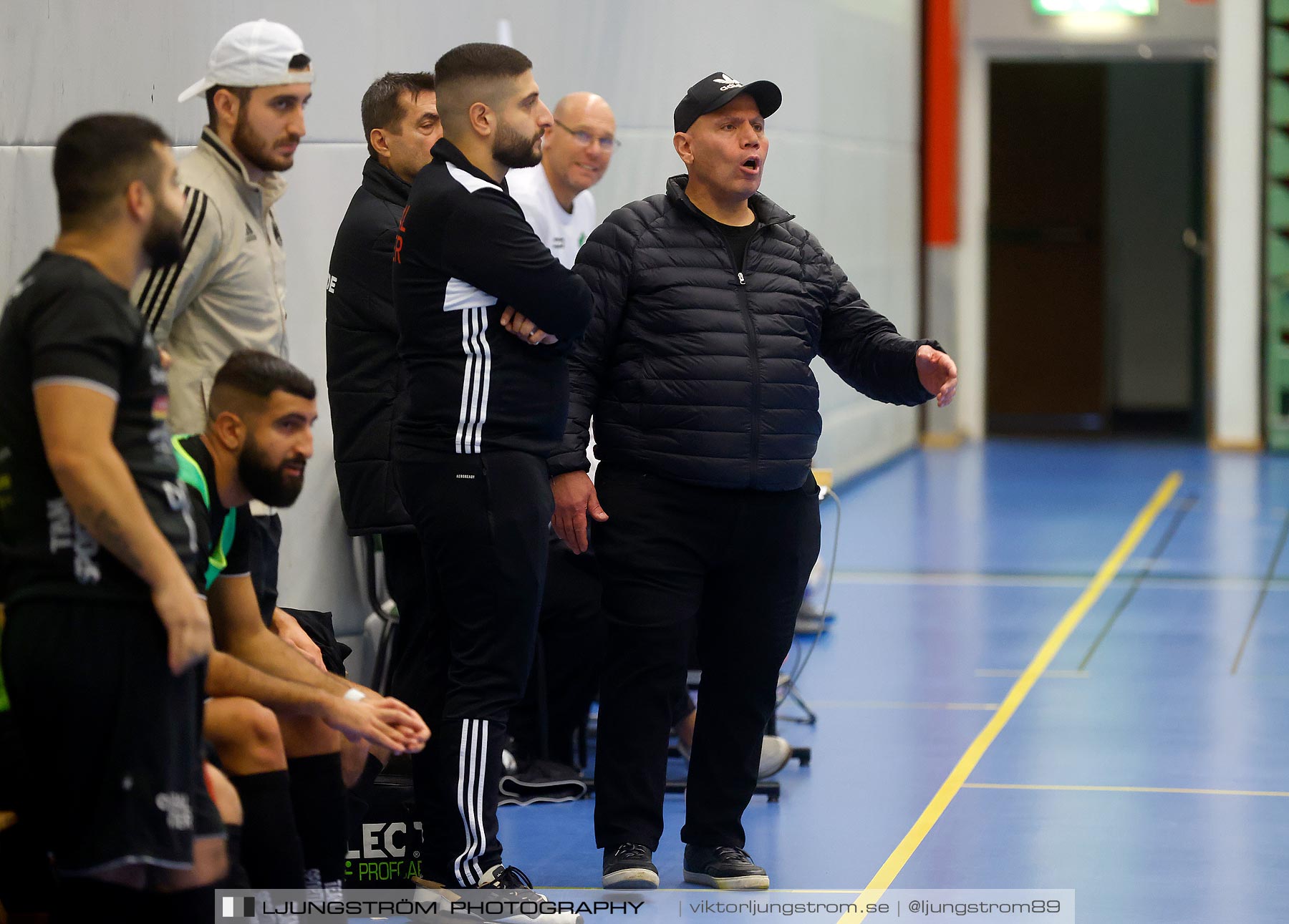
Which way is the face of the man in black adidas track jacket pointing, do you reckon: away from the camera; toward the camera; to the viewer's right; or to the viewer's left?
to the viewer's right

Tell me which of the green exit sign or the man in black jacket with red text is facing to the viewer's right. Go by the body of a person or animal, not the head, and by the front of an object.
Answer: the man in black jacket with red text

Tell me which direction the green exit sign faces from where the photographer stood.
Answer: facing the viewer

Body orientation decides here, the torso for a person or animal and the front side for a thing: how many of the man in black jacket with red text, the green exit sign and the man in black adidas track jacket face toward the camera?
1

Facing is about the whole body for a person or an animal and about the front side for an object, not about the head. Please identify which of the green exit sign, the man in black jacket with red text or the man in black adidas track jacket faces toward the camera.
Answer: the green exit sign

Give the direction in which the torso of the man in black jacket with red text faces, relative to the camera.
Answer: to the viewer's right

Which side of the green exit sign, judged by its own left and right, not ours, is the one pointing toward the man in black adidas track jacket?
front

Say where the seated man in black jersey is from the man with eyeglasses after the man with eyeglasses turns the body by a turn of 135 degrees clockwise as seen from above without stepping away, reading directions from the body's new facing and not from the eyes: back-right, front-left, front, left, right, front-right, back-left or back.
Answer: left

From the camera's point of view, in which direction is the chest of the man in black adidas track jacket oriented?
to the viewer's right

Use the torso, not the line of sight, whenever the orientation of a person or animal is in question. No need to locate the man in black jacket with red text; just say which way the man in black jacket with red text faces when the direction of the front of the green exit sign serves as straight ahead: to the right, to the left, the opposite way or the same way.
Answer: to the left

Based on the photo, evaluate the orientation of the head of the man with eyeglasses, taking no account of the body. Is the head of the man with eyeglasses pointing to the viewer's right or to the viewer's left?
to the viewer's right

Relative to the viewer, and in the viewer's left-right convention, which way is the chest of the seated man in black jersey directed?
facing the viewer and to the right of the viewer

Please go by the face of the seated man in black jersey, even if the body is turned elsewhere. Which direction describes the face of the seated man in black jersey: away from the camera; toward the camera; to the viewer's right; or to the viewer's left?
to the viewer's right
